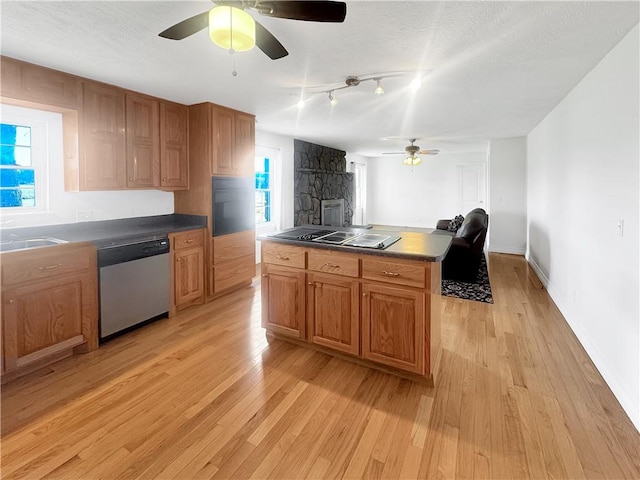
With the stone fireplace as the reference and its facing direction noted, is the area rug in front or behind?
in front

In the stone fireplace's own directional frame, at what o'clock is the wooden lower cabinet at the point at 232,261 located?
The wooden lower cabinet is roughly at 2 o'clock from the stone fireplace.

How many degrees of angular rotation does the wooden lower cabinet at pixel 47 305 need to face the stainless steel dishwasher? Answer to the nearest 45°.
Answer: approximately 90° to its left

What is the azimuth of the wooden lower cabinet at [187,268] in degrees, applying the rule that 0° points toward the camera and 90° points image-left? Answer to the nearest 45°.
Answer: approximately 315°

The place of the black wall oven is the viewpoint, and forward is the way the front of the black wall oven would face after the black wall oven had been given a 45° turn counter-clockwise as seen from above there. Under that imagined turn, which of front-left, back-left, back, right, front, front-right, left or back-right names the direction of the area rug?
front

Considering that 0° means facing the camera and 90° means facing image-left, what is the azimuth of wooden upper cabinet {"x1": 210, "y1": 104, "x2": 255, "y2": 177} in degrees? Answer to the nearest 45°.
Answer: approximately 315°

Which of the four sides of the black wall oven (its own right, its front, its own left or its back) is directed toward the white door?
left

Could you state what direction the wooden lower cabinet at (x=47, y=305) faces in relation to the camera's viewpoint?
facing the viewer and to the right of the viewer

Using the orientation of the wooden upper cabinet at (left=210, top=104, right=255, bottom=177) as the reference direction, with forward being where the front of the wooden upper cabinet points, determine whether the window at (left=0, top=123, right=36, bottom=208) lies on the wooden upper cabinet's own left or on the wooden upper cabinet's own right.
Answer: on the wooden upper cabinet's own right

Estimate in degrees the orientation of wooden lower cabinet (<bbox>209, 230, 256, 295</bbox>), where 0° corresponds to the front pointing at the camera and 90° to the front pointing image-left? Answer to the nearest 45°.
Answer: approximately 315°
